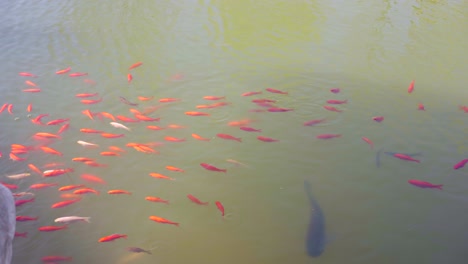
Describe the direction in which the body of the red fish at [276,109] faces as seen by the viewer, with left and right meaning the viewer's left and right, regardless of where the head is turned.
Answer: facing to the left of the viewer

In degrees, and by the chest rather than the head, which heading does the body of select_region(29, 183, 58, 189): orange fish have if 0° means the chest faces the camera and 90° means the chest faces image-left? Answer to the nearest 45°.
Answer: approximately 90°

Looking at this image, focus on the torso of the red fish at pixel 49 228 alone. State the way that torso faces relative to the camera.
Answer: to the viewer's left

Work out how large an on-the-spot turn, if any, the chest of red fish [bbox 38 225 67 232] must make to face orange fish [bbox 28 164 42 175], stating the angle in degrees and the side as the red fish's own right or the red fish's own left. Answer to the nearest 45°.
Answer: approximately 90° to the red fish's own right

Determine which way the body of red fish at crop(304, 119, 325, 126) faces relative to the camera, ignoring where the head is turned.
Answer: to the viewer's left

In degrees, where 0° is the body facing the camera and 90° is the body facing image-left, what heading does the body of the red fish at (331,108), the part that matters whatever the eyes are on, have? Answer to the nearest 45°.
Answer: approximately 90°

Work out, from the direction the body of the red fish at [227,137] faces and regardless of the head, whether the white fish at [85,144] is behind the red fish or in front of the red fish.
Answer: in front
